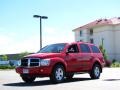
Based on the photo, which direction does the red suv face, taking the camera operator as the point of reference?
facing the viewer and to the left of the viewer
